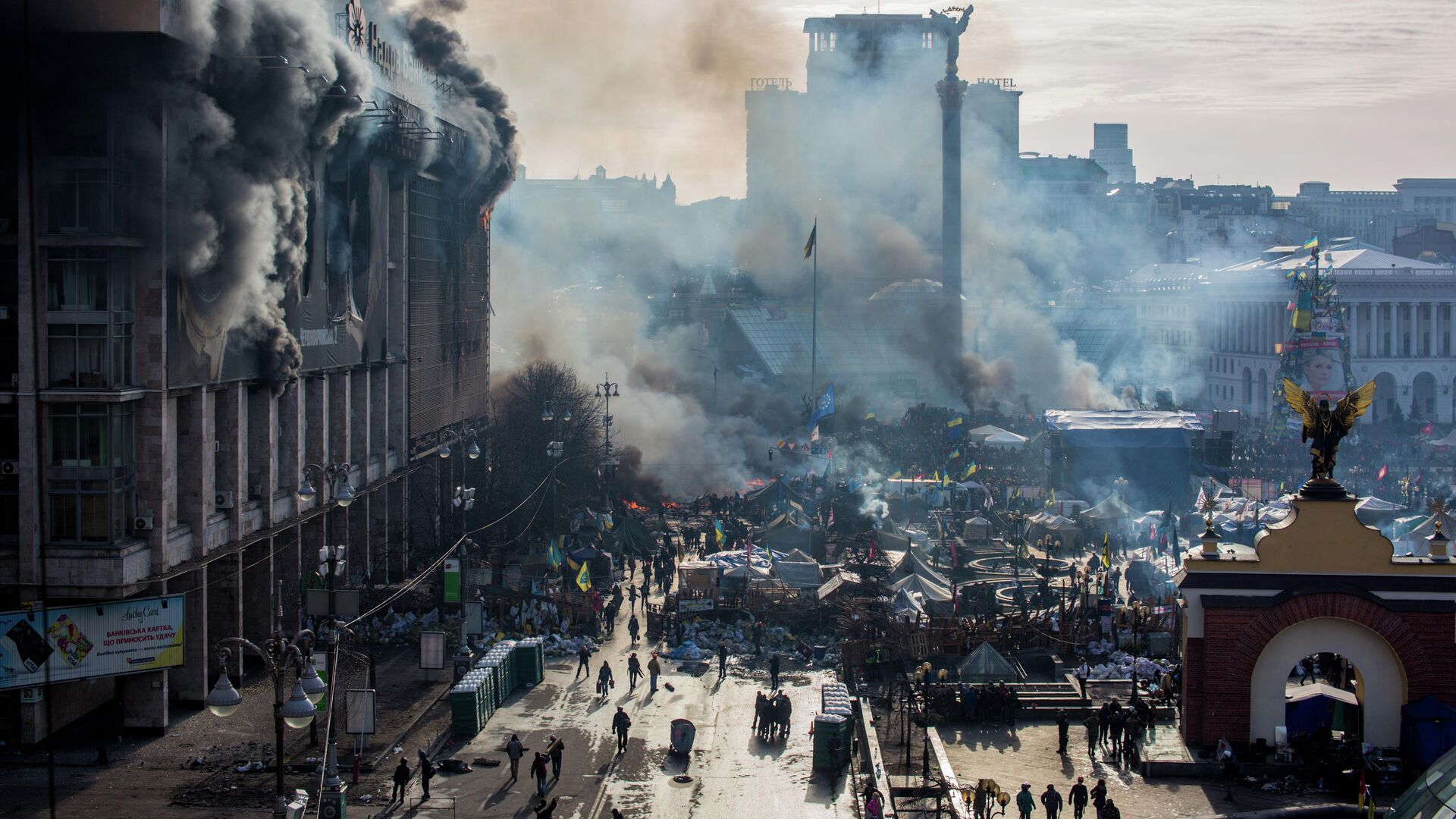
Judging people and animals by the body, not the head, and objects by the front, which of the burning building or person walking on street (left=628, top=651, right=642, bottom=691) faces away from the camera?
the person walking on street

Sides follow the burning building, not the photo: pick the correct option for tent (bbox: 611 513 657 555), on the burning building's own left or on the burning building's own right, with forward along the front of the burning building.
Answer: on the burning building's own left

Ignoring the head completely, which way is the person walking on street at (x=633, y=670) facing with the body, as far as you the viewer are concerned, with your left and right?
facing away from the viewer

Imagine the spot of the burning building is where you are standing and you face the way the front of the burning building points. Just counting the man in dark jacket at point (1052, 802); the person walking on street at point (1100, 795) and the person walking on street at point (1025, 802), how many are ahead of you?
3

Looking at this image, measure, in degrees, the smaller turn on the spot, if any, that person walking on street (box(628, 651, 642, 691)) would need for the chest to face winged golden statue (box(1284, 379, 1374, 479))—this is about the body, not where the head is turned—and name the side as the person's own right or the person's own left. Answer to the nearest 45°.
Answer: approximately 135° to the person's own right

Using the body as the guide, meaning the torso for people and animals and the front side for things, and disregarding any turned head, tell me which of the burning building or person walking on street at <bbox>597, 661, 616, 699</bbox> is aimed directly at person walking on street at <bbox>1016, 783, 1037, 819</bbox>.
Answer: the burning building

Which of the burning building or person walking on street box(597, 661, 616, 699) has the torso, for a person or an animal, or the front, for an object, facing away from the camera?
the person walking on street

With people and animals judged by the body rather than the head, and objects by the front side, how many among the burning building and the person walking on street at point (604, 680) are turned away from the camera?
1

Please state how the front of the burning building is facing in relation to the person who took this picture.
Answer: facing the viewer and to the right of the viewer

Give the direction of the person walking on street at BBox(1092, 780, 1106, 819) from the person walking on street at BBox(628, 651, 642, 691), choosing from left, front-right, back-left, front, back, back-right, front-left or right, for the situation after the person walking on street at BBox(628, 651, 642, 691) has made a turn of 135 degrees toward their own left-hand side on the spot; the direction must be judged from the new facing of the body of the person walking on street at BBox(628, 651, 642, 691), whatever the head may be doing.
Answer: left

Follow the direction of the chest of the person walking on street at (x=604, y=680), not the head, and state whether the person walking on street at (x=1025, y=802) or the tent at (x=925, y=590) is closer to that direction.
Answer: the tent

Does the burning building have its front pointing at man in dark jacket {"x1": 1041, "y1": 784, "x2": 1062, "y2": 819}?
yes

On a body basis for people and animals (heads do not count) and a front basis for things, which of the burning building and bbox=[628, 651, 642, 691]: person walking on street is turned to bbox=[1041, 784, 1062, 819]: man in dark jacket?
the burning building

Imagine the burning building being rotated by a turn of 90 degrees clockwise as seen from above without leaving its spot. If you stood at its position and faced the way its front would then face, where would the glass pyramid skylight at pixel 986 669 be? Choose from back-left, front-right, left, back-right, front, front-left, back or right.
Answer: back-left

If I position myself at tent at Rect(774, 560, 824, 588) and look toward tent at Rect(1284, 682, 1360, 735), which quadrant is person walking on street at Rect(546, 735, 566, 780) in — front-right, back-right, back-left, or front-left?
front-right

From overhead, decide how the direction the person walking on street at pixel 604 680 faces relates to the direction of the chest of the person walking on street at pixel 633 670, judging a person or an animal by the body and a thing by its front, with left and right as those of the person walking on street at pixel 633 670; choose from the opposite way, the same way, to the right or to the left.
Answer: the same way

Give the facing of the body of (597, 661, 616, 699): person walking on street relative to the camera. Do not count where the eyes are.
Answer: away from the camera

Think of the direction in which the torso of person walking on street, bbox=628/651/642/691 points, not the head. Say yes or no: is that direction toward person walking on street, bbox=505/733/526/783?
no
